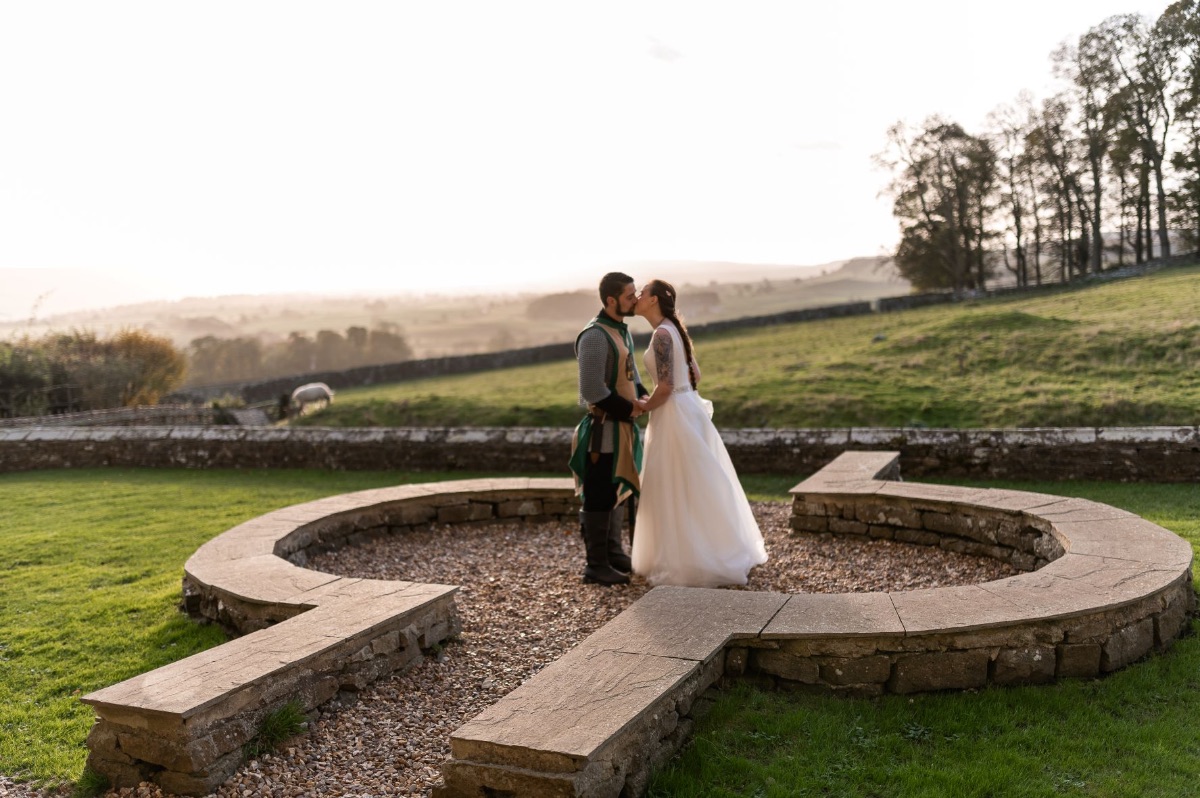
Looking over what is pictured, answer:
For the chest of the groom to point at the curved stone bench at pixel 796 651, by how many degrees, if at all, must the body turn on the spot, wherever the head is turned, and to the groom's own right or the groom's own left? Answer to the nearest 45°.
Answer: approximately 90° to the groom's own right

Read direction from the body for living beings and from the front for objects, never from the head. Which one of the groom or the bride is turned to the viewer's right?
the groom

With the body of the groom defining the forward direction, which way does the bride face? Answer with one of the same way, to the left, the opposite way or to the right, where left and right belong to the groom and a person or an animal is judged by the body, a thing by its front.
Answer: the opposite way

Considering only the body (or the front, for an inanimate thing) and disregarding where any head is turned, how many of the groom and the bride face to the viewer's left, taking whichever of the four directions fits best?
1

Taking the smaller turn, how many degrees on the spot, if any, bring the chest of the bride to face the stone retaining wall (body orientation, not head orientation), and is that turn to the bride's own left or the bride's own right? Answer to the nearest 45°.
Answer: approximately 45° to the bride's own right

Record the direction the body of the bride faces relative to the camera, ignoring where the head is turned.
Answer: to the viewer's left

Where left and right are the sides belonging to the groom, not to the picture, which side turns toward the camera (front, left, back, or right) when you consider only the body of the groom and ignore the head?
right

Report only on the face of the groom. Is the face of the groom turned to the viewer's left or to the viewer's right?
to the viewer's right

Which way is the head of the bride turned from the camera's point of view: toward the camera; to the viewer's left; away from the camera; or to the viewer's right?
to the viewer's left
